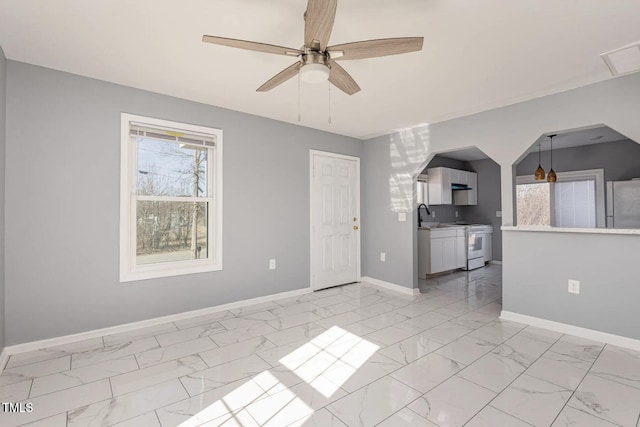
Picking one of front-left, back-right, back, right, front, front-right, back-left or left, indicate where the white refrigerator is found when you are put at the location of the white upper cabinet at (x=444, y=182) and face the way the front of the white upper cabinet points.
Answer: front-left

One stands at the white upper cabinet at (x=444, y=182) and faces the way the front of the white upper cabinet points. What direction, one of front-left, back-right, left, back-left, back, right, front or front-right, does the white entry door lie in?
right

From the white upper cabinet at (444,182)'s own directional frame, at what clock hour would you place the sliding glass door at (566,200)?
The sliding glass door is roughly at 10 o'clock from the white upper cabinet.

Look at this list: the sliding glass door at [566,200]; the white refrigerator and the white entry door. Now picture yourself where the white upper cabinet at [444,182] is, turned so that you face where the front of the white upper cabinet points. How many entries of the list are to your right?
1

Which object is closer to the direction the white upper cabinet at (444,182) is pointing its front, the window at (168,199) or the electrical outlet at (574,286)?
the electrical outlet

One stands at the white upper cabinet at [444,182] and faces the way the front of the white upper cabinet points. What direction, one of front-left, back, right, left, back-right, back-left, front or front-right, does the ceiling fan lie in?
front-right

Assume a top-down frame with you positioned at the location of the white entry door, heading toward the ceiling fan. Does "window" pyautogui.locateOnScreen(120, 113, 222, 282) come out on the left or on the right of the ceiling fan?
right

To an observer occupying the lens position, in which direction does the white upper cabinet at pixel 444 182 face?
facing the viewer and to the right of the viewer

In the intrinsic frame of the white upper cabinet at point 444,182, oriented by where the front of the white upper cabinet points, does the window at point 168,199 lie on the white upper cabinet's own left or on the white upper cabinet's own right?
on the white upper cabinet's own right
